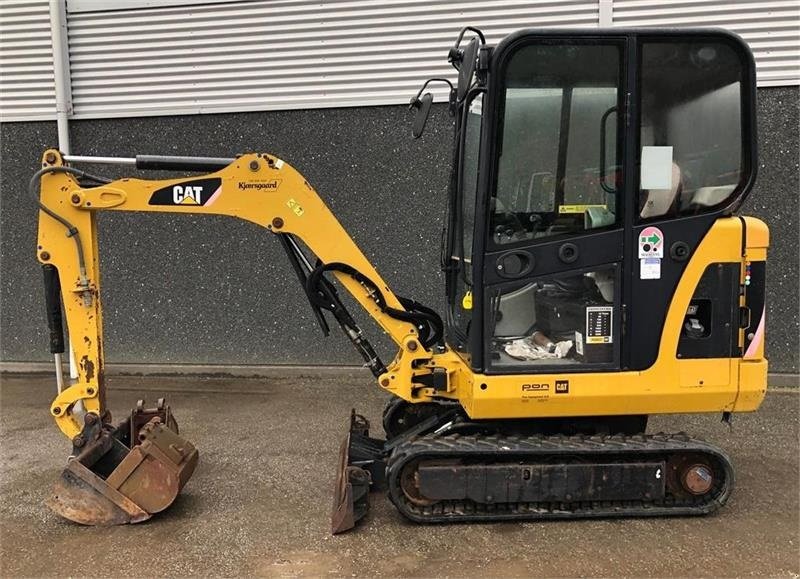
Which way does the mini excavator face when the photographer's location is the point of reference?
facing to the left of the viewer
